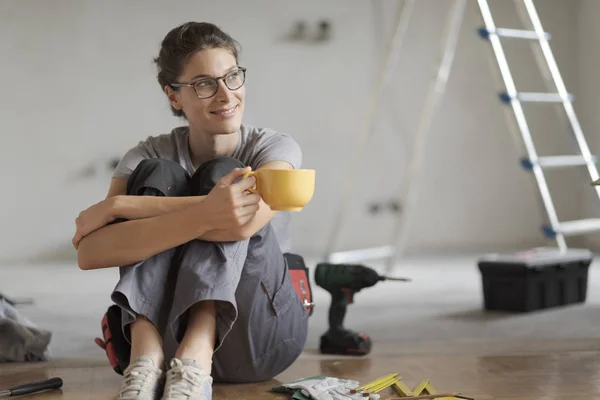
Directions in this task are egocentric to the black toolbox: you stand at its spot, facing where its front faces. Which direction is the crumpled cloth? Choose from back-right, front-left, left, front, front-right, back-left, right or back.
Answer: right

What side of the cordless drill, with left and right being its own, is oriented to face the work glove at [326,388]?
right

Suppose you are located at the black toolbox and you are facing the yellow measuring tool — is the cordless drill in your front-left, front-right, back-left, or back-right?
front-right

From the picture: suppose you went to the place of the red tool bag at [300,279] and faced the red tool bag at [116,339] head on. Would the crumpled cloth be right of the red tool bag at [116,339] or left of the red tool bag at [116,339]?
right

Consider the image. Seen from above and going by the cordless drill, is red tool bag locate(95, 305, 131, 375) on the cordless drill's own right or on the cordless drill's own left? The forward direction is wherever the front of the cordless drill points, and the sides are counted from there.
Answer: on the cordless drill's own right

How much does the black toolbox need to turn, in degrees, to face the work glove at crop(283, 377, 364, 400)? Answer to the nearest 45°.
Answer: approximately 45° to its right

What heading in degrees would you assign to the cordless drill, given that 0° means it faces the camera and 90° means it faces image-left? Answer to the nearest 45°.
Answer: approximately 270°

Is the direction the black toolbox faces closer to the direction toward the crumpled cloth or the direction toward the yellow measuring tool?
the yellow measuring tool

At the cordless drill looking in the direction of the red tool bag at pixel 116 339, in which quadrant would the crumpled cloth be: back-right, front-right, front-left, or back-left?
front-right

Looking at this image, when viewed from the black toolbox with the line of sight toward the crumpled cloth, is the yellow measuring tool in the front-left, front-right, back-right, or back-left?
front-left

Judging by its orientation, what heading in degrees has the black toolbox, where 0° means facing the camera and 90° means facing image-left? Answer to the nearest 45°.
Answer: approximately 315°
